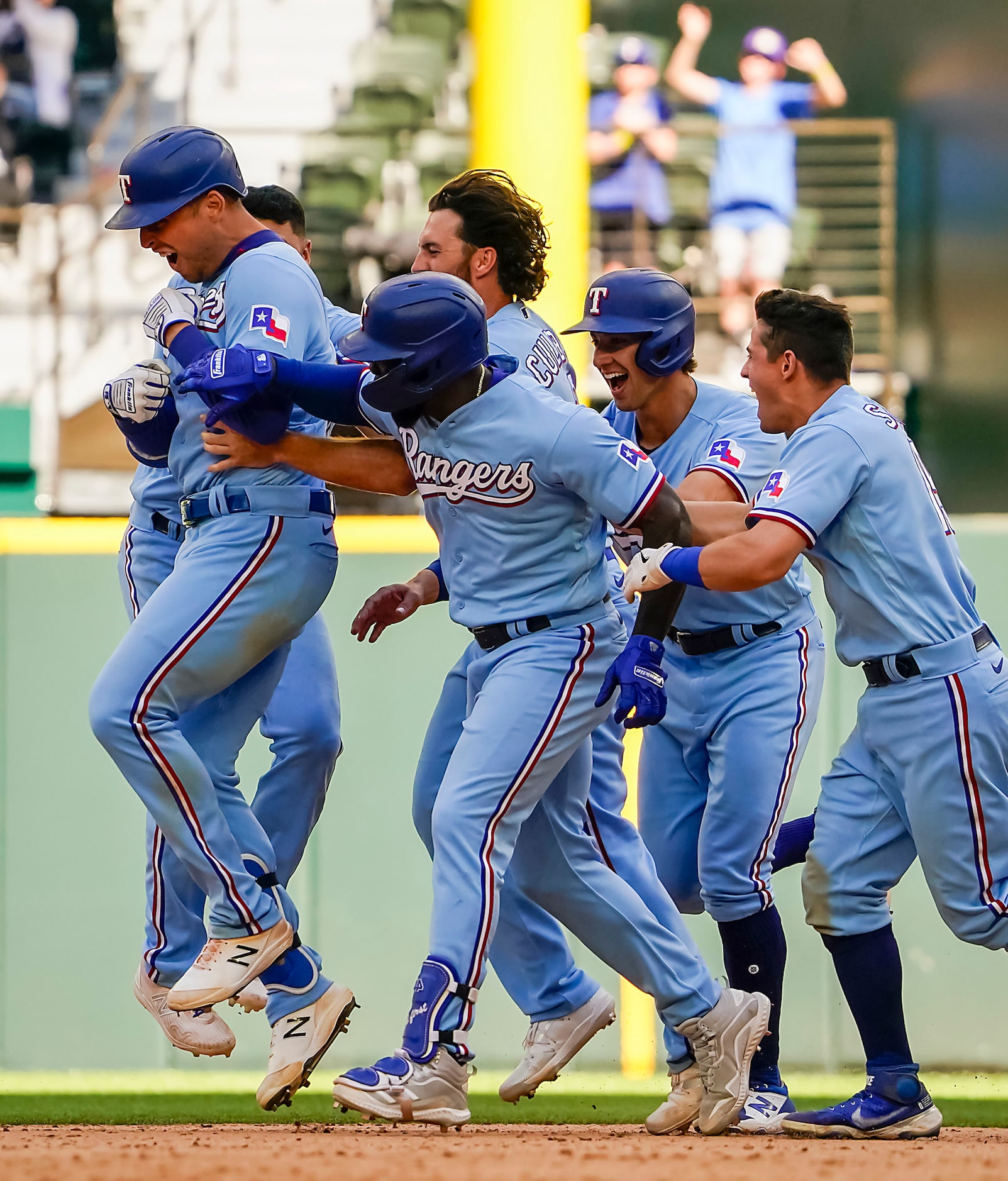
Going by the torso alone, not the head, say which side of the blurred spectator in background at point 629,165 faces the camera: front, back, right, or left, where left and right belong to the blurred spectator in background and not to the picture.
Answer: front

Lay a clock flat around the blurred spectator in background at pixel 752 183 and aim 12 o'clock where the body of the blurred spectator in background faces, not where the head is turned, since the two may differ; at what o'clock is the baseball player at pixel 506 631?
The baseball player is roughly at 12 o'clock from the blurred spectator in background.

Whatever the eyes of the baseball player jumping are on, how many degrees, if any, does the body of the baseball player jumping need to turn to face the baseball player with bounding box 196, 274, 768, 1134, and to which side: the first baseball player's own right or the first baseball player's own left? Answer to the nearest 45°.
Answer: approximately 135° to the first baseball player's own left

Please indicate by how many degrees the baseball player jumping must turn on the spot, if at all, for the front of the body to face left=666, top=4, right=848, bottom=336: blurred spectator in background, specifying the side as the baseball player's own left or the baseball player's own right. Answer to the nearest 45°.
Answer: approximately 135° to the baseball player's own right

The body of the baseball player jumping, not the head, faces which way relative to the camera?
to the viewer's left

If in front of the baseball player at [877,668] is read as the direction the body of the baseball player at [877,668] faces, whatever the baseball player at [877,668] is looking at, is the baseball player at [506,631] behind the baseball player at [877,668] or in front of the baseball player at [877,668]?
in front

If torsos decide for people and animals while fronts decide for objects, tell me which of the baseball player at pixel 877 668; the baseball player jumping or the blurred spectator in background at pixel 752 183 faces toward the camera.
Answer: the blurred spectator in background

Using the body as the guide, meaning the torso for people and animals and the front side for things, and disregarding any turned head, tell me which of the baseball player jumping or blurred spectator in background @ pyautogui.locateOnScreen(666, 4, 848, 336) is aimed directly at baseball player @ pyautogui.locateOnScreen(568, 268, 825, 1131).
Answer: the blurred spectator in background

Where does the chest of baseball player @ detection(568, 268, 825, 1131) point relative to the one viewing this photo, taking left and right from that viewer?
facing the viewer and to the left of the viewer

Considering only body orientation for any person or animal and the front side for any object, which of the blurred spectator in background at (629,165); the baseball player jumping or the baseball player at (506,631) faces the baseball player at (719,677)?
the blurred spectator in background

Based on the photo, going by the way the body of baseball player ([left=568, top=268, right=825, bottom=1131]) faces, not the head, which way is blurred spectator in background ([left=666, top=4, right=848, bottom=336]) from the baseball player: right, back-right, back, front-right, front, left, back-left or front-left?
back-right

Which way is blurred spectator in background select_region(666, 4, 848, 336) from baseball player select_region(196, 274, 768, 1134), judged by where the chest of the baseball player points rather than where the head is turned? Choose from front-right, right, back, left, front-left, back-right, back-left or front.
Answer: back-right

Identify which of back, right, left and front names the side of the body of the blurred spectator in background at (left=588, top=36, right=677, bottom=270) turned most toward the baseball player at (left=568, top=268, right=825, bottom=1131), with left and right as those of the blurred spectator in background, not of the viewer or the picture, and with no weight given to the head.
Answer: front

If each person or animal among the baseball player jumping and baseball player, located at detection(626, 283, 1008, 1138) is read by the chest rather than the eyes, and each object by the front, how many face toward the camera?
0

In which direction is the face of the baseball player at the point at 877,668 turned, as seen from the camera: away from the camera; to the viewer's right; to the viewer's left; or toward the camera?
to the viewer's left
